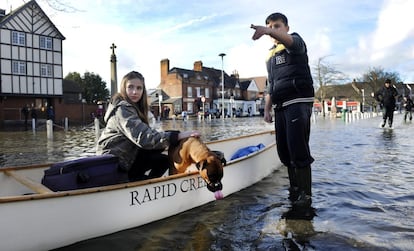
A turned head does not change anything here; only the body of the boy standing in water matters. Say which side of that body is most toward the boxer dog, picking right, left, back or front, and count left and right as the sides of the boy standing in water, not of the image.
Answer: front

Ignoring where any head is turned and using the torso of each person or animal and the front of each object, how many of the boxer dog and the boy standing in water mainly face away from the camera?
0

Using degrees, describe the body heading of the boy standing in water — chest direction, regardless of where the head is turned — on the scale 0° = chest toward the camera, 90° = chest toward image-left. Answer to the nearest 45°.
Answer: approximately 45°

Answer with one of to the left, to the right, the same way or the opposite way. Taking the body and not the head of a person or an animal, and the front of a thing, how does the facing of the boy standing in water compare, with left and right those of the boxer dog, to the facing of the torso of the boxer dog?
to the right

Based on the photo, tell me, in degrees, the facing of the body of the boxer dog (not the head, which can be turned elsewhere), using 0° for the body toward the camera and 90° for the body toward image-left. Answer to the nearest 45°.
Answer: approximately 315°

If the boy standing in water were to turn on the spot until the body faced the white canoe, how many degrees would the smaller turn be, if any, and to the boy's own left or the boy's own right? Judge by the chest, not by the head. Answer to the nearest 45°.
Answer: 0° — they already face it
